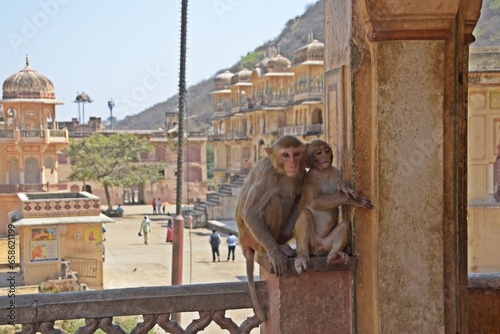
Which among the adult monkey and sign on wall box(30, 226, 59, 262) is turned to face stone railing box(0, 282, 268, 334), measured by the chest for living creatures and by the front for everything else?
the sign on wall

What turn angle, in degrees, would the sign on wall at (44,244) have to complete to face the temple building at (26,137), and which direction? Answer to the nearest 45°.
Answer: approximately 180°

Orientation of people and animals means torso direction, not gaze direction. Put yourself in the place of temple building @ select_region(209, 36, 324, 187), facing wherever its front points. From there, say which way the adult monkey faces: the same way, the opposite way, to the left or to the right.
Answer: to the left

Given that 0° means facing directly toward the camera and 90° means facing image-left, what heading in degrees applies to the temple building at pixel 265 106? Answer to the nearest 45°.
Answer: approximately 45°

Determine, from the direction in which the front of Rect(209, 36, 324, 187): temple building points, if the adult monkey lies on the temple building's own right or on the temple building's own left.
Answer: on the temple building's own left

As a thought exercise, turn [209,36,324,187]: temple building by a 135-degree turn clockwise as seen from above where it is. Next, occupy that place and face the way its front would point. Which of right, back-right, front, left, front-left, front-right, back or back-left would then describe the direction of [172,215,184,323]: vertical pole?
back

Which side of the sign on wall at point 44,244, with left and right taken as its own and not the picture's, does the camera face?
front

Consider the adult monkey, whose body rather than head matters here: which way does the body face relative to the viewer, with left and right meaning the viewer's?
facing the viewer and to the right of the viewer

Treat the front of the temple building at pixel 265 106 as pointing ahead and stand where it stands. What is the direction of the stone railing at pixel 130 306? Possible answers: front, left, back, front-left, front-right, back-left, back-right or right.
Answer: front-left

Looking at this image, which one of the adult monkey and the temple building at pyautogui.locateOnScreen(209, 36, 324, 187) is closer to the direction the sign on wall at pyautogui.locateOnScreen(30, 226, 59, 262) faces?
the adult monkey

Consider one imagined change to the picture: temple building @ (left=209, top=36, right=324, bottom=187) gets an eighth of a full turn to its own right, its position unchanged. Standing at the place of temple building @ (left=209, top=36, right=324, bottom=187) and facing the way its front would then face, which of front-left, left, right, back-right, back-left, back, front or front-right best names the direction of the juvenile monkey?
left

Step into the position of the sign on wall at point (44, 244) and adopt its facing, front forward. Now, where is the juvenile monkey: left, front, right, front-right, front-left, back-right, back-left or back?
front

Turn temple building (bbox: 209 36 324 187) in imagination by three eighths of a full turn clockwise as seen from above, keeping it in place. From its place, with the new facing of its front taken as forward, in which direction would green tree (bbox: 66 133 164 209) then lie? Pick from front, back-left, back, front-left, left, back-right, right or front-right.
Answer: left
